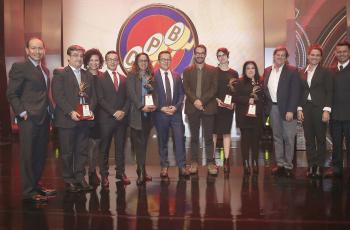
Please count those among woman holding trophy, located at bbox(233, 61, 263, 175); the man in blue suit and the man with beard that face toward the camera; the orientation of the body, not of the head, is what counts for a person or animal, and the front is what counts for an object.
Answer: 3

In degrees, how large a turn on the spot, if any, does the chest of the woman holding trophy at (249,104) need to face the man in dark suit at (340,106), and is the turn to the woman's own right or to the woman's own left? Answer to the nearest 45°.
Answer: approximately 90° to the woman's own left

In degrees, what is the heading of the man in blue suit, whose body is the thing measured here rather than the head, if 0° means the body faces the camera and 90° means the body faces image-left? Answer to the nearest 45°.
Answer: approximately 0°

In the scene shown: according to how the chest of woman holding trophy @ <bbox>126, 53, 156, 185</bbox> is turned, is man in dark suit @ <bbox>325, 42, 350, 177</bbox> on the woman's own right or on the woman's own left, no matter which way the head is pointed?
on the woman's own left

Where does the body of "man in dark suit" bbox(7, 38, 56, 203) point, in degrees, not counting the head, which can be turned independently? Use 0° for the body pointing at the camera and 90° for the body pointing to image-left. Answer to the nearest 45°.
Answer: approximately 315°

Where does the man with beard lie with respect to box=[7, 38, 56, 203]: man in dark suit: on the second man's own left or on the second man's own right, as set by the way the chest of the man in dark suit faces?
on the second man's own left

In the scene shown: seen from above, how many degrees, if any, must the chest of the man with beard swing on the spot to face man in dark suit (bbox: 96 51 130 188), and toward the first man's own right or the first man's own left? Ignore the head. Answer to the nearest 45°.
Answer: approximately 45° to the first man's own right
